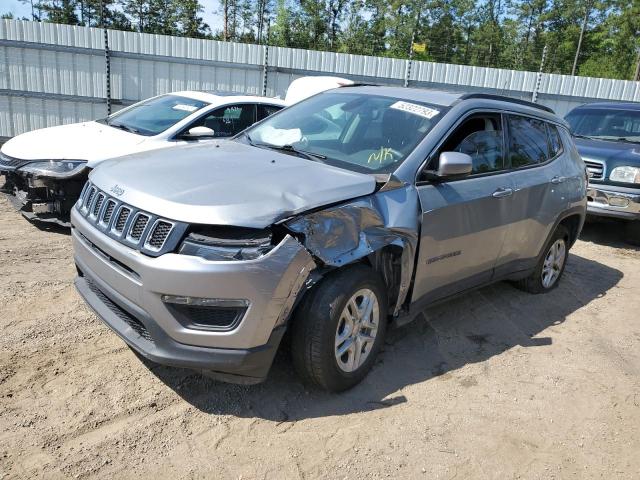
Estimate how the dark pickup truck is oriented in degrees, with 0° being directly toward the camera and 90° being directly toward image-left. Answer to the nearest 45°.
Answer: approximately 45°

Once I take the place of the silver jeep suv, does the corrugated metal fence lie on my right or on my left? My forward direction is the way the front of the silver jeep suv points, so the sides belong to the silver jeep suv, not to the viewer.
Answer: on my right

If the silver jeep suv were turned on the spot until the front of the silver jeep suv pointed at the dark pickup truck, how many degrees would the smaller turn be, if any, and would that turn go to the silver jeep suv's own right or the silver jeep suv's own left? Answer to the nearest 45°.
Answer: approximately 180°
